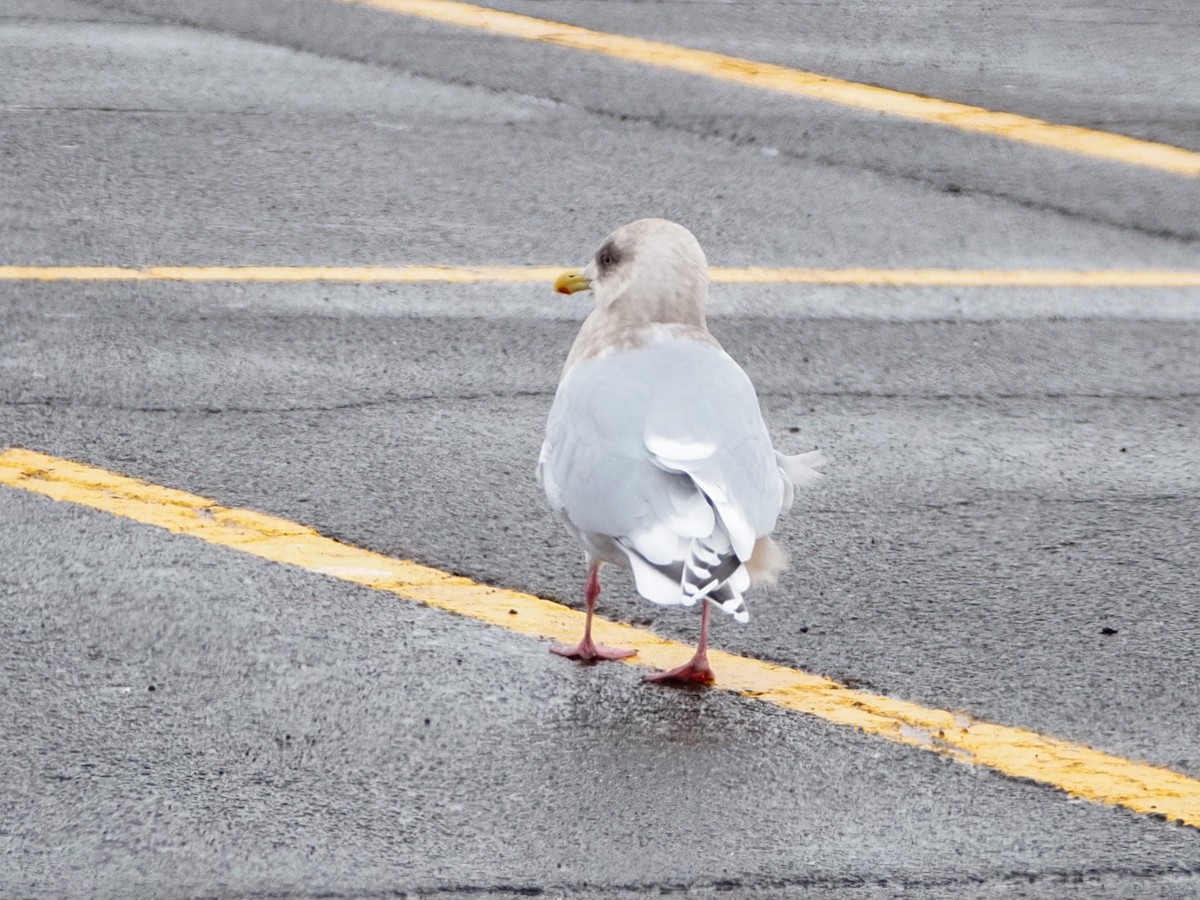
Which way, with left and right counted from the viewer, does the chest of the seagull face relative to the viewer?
facing away from the viewer and to the left of the viewer
